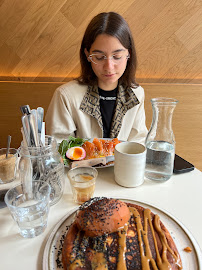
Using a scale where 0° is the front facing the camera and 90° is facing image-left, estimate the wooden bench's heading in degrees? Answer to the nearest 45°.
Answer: approximately 0°

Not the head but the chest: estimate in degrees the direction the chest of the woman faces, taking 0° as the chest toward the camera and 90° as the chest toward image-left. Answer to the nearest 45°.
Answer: approximately 0°

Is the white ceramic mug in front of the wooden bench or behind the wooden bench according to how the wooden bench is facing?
in front

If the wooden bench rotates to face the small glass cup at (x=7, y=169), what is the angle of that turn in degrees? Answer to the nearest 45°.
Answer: approximately 45° to its right

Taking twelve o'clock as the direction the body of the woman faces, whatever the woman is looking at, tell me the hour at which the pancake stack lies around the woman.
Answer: The pancake stack is roughly at 12 o'clock from the woman.

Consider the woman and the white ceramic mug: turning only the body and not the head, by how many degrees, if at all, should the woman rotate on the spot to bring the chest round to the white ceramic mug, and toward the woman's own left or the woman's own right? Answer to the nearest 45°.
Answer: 0° — they already face it

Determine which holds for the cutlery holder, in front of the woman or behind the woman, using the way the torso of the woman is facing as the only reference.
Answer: in front

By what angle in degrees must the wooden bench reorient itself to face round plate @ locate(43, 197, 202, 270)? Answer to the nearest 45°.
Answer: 0° — it already faces it

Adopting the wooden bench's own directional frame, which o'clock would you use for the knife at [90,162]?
The knife is roughly at 1 o'clock from the wooden bench.

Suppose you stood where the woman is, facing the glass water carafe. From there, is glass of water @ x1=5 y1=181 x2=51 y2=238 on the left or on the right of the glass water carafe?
right
